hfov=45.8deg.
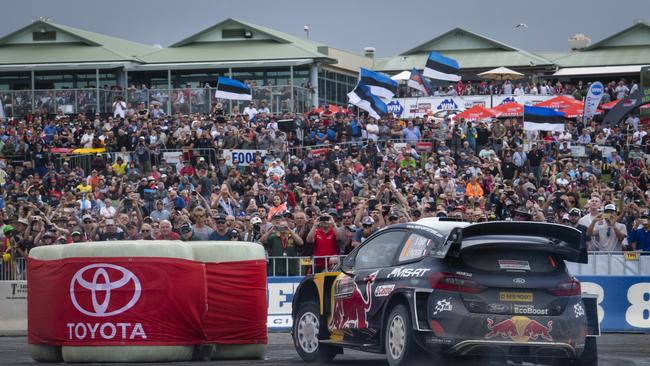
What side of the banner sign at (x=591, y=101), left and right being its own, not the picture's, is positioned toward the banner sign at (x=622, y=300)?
front

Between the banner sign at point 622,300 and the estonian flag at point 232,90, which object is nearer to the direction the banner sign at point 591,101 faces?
the banner sign

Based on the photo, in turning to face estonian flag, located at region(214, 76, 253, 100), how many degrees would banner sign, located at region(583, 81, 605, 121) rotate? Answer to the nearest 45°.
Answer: approximately 90° to its right

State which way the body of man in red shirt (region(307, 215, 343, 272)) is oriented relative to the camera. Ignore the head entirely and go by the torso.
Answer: toward the camera

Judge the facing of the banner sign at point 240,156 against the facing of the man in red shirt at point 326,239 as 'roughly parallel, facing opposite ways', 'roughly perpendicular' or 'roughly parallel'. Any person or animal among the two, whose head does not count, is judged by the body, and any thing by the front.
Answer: roughly parallel

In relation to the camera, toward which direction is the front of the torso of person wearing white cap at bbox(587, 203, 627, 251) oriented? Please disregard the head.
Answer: toward the camera

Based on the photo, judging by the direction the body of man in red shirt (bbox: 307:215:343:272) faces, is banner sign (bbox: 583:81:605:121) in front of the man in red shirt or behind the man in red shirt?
behind

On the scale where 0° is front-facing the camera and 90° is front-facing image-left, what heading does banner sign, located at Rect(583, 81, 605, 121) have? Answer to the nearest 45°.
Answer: approximately 0°

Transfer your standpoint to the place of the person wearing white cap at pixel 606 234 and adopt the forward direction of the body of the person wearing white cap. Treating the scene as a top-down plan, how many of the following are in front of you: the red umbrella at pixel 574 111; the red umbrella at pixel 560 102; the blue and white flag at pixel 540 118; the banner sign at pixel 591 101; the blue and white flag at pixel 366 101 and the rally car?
1

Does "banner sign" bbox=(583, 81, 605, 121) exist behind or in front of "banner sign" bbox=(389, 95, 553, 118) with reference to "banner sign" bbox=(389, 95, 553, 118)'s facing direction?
in front

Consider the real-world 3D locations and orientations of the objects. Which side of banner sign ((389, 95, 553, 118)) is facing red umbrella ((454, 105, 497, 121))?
front

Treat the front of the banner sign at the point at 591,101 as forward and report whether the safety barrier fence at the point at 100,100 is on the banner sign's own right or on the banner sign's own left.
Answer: on the banner sign's own right

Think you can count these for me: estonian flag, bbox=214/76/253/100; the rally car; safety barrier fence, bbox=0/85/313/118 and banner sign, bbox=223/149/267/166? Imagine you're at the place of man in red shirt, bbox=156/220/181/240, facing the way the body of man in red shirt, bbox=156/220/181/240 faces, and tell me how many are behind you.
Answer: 3

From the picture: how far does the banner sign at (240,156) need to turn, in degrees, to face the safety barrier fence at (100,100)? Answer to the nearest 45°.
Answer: approximately 135° to its right

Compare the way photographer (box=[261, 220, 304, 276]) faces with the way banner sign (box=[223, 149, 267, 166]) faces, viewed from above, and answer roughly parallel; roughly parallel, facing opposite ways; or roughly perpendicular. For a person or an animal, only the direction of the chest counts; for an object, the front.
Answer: roughly parallel

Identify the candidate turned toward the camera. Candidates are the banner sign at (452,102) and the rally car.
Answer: the banner sign

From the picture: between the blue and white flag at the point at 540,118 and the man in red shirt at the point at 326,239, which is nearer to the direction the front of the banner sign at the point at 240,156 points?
the man in red shirt

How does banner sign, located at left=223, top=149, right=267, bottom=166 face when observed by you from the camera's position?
facing the viewer

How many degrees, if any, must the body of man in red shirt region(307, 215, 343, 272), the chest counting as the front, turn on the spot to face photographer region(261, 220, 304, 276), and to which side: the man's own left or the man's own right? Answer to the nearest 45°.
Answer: approximately 135° to the man's own right

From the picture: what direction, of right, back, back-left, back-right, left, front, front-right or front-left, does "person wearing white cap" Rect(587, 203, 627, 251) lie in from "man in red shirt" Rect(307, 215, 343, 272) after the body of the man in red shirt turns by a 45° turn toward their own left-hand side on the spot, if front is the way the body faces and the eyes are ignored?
front-left
